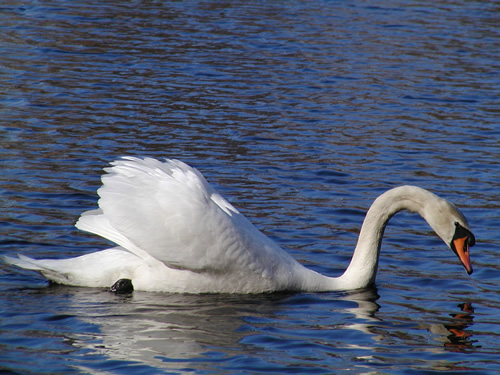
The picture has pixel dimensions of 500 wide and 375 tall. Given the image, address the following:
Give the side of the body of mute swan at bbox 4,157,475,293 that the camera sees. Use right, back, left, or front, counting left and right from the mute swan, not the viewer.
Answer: right
